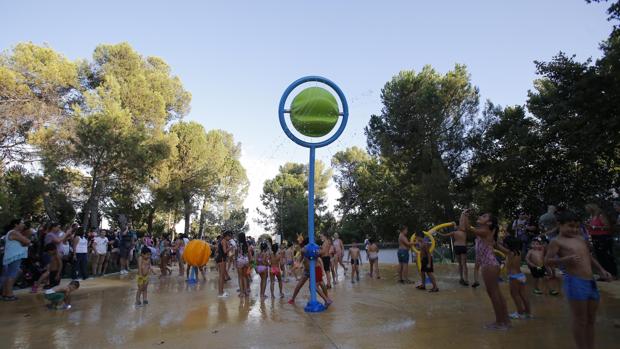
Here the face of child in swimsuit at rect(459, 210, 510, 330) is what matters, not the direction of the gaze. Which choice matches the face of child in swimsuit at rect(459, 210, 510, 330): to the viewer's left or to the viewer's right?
to the viewer's left

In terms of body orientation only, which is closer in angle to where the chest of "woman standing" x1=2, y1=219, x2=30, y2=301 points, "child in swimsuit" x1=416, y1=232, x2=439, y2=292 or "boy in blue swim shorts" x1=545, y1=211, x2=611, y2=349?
the child in swimsuit

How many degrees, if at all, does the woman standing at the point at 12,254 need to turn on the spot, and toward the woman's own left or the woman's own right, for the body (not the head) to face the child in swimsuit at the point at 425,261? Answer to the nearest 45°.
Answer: approximately 45° to the woman's own right

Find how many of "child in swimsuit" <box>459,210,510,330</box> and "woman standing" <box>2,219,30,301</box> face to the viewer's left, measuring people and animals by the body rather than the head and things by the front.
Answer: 1

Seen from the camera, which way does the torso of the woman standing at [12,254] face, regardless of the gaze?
to the viewer's right

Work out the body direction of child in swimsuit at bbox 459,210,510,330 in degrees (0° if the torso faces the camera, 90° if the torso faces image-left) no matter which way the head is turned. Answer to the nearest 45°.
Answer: approximately 90°

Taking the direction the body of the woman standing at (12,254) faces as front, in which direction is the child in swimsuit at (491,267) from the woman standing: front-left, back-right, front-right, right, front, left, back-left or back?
front-right

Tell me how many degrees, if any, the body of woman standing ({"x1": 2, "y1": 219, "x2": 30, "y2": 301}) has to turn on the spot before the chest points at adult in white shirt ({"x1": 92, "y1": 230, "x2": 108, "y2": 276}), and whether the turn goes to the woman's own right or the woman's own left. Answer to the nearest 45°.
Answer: approximately 45° to the woman's own left

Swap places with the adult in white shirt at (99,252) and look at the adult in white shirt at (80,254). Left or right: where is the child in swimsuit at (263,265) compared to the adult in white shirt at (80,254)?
left

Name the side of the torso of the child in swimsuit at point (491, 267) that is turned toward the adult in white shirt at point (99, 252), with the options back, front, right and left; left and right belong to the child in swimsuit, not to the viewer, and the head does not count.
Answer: front

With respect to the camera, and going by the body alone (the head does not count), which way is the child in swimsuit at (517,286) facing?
to the viewer's left

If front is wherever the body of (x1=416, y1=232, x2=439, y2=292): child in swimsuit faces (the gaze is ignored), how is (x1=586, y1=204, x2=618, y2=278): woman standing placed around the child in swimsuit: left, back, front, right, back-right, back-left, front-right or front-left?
back

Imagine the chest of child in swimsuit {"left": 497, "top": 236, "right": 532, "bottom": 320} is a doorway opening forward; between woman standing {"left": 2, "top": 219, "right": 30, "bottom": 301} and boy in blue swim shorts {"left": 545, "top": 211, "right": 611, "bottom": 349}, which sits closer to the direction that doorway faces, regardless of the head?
the woman standing
